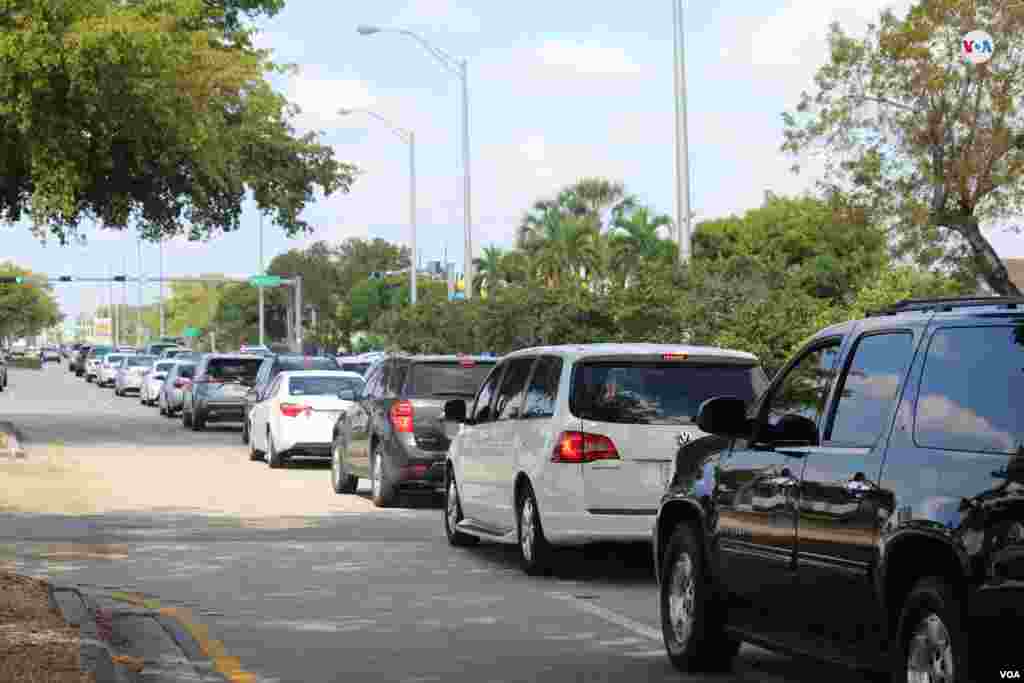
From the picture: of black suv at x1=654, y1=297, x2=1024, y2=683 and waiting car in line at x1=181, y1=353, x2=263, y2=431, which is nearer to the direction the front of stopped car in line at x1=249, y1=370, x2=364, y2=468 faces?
the waiting car in line

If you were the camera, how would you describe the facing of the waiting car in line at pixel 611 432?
facing away from the viewer and to the left of the viewer

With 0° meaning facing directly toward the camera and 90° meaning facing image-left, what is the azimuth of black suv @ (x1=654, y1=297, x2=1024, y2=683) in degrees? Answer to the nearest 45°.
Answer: approximately 135°

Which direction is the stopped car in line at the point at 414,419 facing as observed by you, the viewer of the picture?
facing away from the viewer and to the left of the viewer

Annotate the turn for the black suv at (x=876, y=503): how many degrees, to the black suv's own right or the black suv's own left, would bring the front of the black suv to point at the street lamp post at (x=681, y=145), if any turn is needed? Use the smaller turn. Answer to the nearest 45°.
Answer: approximately 45° to the black suv's own right

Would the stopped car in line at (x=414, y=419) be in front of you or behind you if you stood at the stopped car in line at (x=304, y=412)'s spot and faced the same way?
behind

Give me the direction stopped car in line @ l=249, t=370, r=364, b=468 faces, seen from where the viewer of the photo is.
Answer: facing away from the viewer and to the left of the viewer

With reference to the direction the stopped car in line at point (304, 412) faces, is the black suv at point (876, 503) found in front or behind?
behind

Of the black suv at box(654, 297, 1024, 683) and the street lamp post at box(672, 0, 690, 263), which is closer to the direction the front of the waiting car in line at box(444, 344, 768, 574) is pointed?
the street lamp post

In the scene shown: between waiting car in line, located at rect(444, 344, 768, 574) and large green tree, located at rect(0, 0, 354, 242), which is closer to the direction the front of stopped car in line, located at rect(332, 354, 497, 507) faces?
the large green tree
